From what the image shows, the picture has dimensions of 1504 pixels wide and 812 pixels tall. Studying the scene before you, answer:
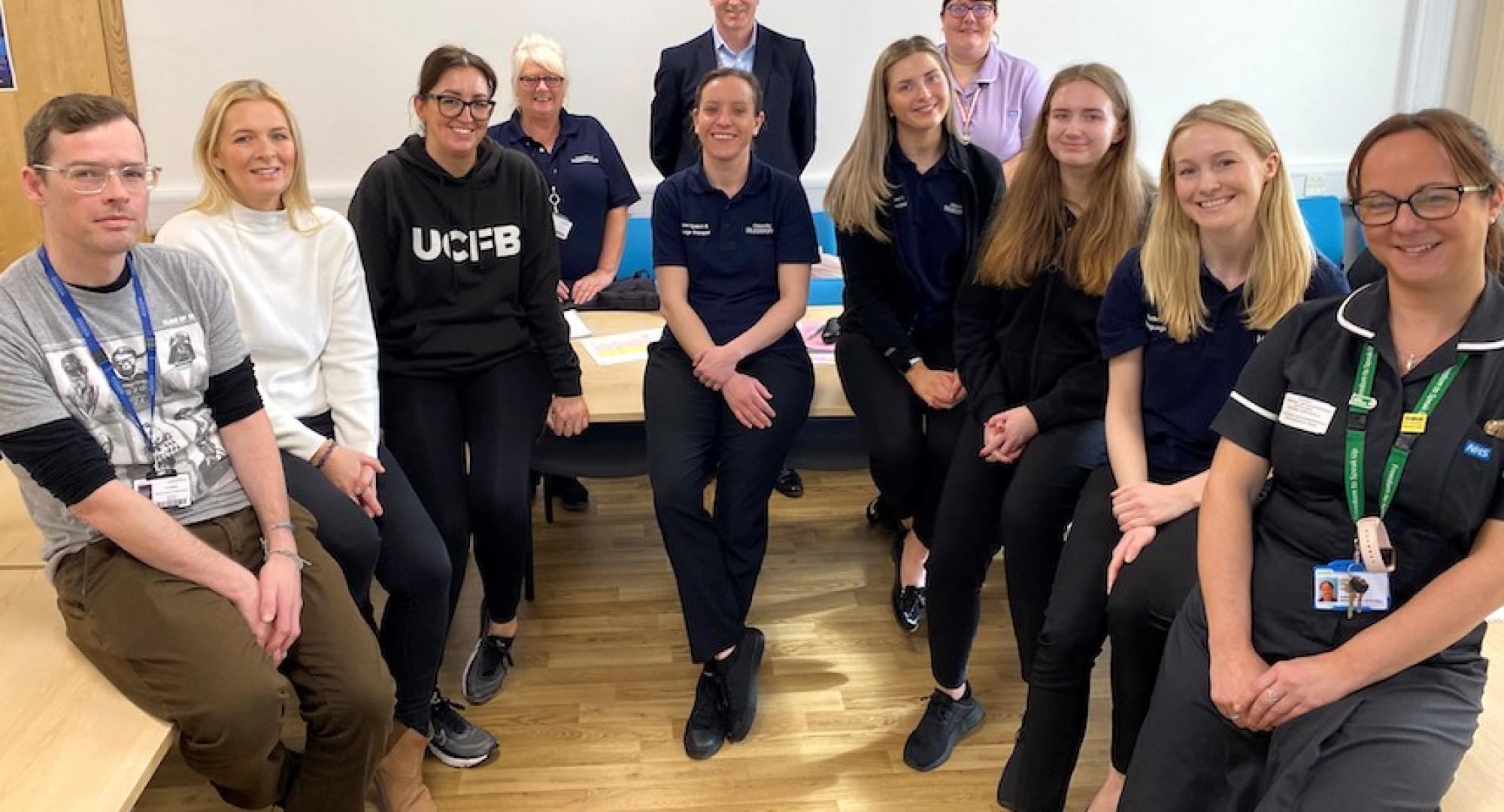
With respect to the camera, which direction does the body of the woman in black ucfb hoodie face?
toward the camera

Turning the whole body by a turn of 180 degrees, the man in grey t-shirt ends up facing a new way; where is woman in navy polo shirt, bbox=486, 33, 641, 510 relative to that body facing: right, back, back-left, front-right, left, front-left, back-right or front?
right

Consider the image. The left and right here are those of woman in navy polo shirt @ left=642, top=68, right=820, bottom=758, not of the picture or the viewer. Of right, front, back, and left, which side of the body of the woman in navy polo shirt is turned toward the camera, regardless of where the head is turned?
front

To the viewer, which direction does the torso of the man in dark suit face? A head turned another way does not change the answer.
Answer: toward the camera

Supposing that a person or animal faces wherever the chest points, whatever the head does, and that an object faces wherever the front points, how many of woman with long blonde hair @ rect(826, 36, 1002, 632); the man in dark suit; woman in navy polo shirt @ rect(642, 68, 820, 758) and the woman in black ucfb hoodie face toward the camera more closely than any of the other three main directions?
4

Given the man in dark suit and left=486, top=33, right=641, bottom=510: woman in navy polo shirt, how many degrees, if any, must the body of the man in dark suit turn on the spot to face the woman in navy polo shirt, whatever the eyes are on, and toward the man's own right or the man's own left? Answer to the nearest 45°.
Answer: approximately 45° to the man's own right

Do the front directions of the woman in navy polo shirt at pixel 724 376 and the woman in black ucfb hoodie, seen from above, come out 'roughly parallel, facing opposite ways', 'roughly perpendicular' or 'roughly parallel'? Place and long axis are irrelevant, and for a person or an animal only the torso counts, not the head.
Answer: roughly parallel

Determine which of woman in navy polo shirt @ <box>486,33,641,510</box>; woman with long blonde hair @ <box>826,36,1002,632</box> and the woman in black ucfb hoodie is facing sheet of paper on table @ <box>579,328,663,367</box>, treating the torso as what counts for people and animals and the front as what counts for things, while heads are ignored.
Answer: the woman in navy polo shirt

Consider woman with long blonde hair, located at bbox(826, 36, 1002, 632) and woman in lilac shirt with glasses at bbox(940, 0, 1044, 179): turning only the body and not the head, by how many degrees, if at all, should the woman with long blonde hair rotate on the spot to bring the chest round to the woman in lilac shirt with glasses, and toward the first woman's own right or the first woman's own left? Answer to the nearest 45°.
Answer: approximately 180°

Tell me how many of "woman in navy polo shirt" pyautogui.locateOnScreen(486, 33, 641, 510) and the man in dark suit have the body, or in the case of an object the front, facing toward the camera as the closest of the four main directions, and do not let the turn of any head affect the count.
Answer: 2

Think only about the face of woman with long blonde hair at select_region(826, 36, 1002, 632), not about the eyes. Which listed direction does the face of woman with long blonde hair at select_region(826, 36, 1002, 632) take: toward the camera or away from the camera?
toward the camera

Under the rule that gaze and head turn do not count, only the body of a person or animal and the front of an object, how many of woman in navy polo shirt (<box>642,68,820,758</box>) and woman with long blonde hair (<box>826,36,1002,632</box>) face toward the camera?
2

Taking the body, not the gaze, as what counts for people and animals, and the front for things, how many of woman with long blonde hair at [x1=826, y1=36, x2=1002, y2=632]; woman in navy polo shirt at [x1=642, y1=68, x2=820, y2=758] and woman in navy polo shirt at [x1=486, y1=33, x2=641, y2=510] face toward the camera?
3

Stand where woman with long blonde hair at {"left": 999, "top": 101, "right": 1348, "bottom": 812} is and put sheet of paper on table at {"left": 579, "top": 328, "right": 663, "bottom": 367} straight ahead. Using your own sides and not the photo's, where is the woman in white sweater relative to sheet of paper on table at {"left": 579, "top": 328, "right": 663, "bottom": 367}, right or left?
left

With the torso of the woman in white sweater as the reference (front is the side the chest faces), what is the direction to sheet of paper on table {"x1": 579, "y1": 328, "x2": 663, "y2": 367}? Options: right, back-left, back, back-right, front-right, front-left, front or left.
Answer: left

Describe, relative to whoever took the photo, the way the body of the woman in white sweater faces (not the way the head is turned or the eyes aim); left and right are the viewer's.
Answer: facing the viewer and to the right of the viewer
